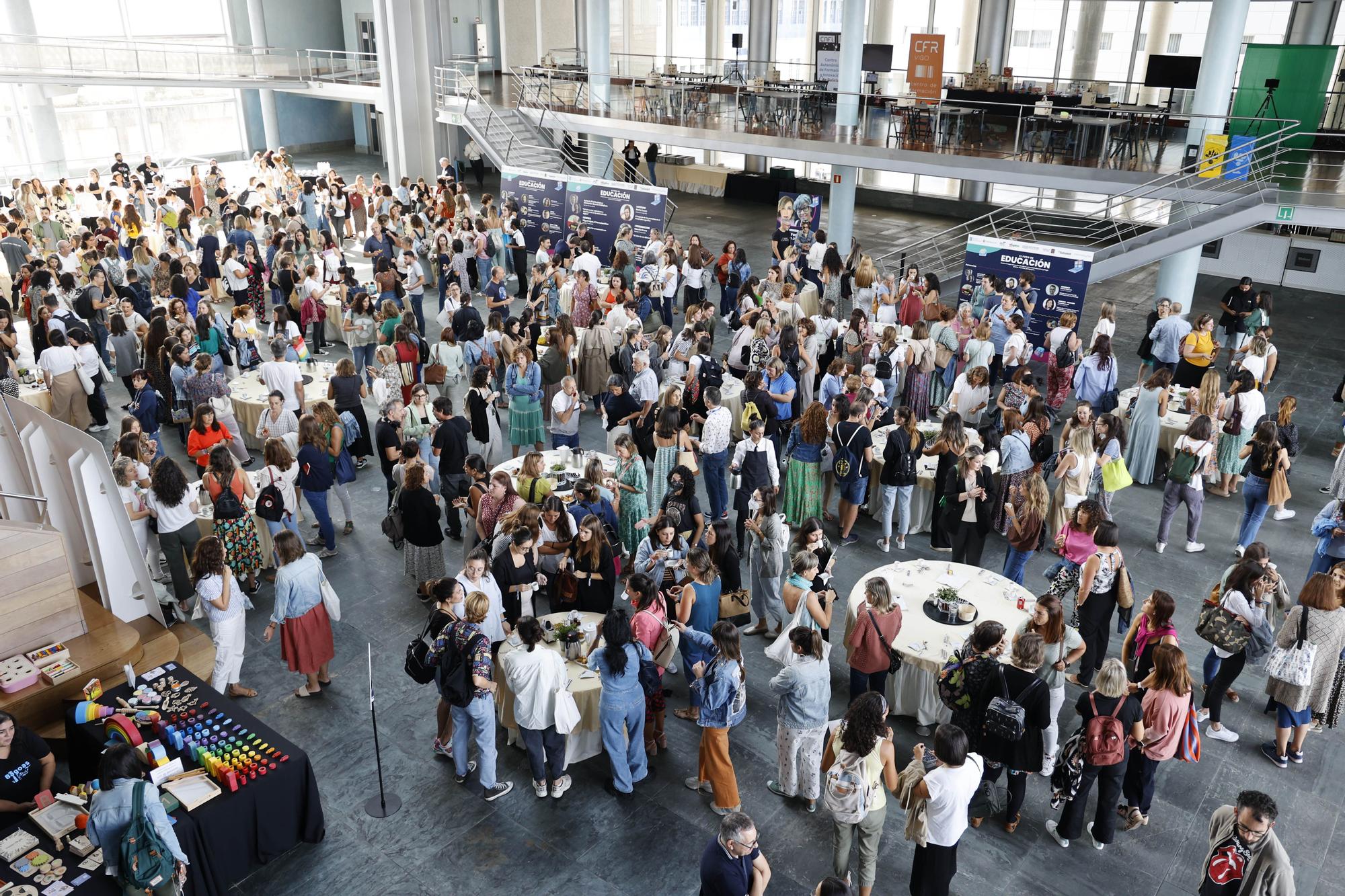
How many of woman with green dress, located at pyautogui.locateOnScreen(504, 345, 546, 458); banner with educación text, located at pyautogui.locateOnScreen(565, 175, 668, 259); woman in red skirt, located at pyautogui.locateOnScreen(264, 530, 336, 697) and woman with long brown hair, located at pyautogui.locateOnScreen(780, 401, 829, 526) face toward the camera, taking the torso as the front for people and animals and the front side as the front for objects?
2

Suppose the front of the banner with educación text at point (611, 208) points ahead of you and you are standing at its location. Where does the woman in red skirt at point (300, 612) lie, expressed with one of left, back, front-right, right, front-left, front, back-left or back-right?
front

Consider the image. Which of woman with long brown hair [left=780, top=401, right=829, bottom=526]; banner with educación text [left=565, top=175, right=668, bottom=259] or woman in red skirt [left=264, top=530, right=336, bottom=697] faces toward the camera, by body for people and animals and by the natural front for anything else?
the banner with educación text

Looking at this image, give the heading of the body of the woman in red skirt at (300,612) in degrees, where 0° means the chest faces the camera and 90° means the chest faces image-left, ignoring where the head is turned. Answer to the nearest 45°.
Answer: approximately 135°

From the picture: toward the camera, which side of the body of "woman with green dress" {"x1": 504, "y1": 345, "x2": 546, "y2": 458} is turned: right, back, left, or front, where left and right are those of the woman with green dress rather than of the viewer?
front

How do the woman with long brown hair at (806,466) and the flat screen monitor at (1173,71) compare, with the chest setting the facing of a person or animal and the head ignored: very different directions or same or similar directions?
very different directions

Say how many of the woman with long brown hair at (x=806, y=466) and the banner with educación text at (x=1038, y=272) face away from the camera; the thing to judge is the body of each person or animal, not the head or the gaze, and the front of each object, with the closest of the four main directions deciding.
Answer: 1

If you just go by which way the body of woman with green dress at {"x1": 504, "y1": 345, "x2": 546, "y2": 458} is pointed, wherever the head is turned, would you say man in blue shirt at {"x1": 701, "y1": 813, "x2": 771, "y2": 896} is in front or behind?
in front

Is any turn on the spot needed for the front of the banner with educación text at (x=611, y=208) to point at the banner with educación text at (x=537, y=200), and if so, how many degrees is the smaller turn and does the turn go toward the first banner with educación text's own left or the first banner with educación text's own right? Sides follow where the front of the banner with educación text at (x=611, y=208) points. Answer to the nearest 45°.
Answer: approximately 135° to the first banner with educación text's own right

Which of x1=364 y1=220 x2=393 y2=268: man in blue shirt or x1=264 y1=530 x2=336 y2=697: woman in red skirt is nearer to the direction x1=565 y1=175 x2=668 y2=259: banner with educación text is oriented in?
the woman in red skirt

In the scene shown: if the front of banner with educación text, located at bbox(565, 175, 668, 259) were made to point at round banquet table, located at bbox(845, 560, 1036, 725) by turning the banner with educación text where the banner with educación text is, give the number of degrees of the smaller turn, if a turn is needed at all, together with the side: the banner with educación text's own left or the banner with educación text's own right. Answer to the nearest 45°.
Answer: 0° — it already faces it

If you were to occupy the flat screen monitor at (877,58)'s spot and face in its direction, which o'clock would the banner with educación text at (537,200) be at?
The banner with educación text is roughly at 2 o'clock from the flat screen monitor.

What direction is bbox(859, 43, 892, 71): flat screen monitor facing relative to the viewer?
toward the camera

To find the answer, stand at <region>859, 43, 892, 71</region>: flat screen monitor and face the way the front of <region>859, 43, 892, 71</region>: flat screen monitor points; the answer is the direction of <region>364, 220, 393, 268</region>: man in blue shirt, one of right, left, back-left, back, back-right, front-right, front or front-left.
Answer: front-right

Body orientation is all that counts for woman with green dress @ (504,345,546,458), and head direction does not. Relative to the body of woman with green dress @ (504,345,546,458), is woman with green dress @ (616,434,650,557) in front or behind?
in front

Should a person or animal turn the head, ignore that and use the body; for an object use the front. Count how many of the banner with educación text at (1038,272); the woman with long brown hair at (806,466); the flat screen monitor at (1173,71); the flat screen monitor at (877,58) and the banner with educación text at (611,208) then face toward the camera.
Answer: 4

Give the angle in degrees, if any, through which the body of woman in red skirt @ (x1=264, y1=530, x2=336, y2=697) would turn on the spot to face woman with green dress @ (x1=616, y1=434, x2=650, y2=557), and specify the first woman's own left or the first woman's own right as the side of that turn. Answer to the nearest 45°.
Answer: approximately 135° to the first woman's own right

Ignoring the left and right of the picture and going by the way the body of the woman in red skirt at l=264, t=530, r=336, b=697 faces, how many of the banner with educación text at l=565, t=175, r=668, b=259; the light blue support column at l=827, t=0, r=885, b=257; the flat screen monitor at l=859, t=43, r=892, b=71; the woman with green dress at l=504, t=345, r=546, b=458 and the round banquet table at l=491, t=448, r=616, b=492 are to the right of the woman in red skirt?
5

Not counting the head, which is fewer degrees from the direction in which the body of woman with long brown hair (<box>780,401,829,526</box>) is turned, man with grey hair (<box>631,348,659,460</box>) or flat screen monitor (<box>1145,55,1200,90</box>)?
the flat screen monitor
